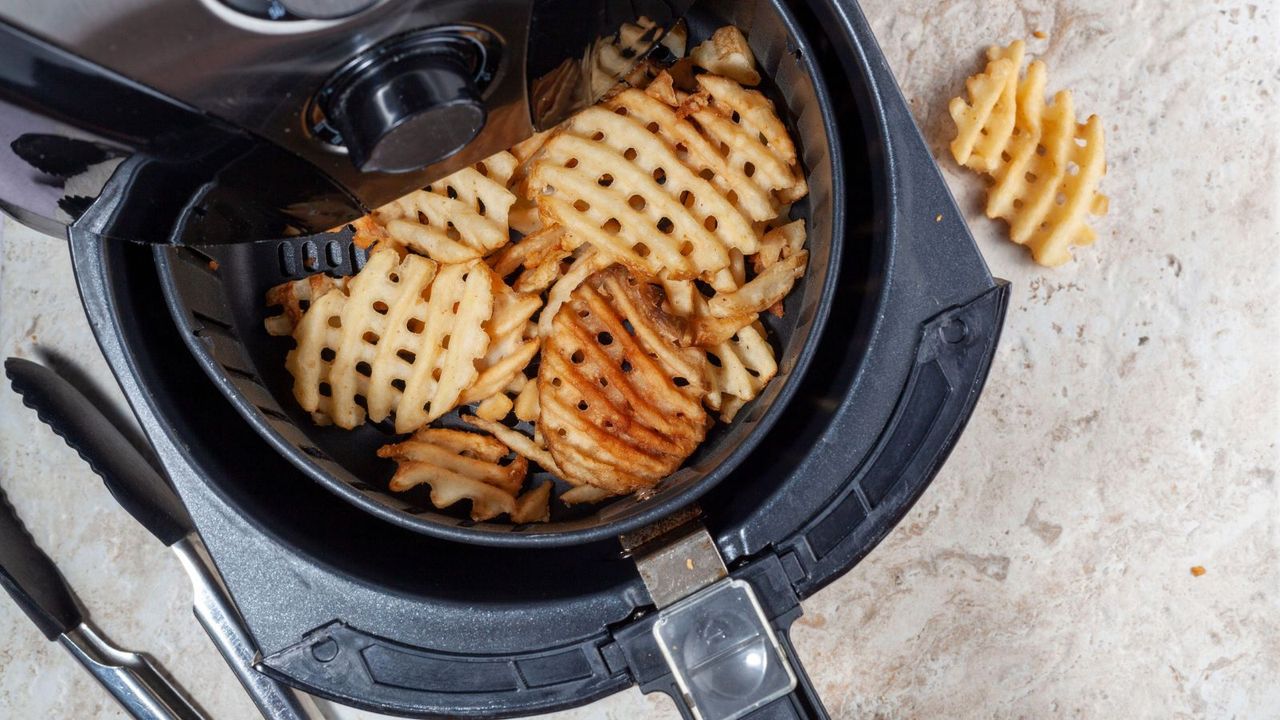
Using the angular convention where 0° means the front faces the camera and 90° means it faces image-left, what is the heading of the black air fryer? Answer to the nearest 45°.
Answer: approximately 315°
